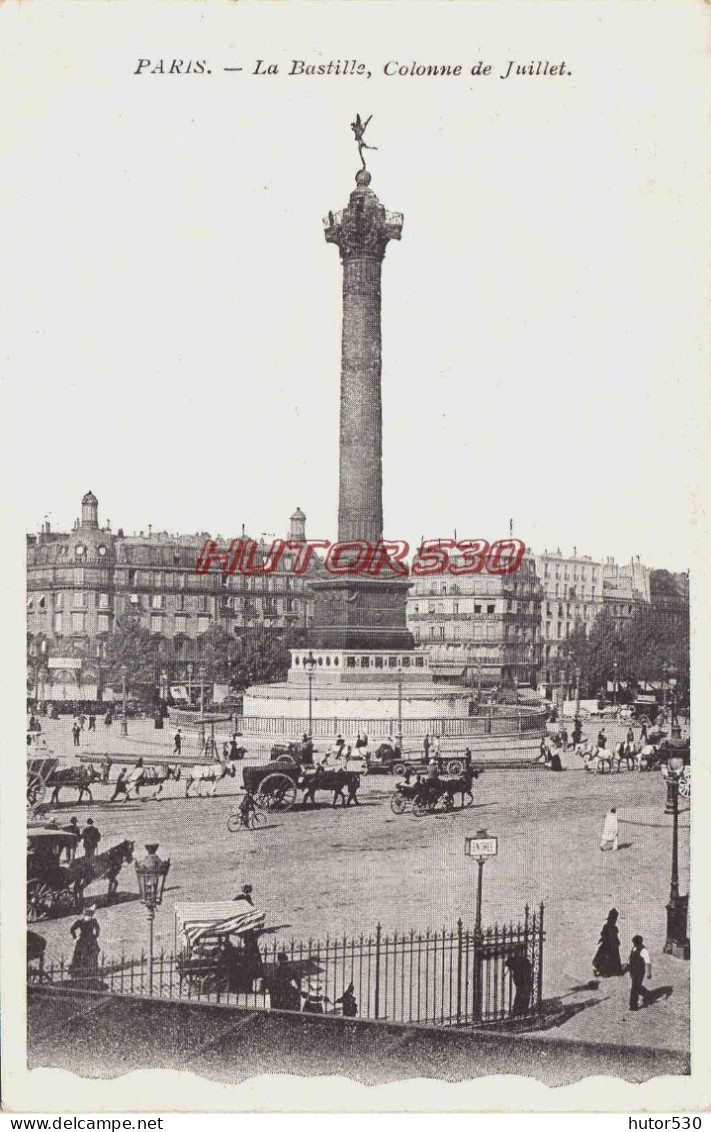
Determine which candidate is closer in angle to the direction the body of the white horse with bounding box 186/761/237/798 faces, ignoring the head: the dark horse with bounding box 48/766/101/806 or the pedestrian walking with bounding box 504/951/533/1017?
the pedestrian walking

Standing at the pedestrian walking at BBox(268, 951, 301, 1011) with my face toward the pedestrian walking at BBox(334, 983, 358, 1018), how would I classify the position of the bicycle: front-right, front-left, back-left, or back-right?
back-left

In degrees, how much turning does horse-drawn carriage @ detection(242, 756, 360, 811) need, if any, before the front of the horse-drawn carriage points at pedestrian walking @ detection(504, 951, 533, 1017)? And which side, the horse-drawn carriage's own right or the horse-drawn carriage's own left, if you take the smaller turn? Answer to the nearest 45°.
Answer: approximately 90° to the horse-drawn carriage's own right

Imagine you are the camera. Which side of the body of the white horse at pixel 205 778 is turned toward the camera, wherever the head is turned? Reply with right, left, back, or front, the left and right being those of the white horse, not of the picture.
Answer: right

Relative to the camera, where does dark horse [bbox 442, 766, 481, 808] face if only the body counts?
to the viewer's right

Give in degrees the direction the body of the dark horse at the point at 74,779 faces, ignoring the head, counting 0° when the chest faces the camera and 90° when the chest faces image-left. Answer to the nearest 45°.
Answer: approximately 270°

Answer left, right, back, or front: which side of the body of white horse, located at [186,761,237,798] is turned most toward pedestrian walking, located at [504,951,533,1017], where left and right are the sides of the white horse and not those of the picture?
right

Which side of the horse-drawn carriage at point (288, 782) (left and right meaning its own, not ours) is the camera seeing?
right

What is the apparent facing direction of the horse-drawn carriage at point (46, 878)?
to the viewer's right

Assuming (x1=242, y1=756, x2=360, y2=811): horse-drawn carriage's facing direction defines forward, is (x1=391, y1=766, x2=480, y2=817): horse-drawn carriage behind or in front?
in front

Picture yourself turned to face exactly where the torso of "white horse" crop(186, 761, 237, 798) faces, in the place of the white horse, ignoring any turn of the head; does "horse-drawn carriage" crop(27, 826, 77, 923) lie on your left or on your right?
on your right
